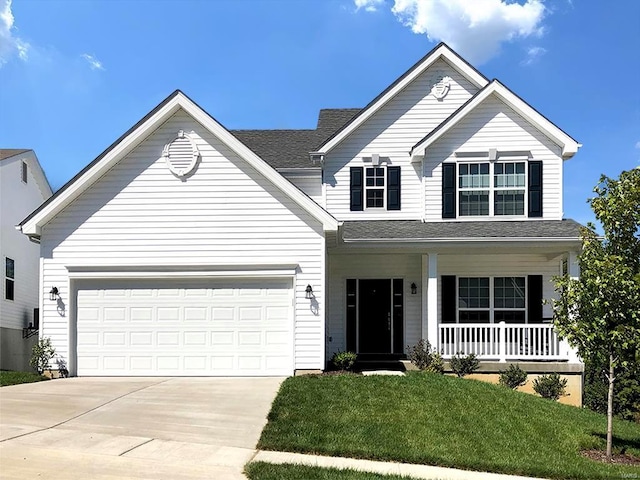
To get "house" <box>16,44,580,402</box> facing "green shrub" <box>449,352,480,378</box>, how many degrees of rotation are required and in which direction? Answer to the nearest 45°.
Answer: approximately 90° to its left

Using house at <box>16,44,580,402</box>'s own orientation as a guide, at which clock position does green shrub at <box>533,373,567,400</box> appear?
The green shrub is roughly at 9 o'clock from the house.

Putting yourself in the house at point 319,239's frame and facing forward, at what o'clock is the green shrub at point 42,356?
The green shrub is roughly at 3 o'clock from the house.

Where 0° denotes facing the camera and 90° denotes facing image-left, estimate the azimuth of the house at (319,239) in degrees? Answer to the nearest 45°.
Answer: approximately 0°

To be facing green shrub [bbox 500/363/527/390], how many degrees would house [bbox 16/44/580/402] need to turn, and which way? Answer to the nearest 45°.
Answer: approximately 90° to its left

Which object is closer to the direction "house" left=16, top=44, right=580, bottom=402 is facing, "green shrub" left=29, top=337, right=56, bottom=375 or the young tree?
the young tree
